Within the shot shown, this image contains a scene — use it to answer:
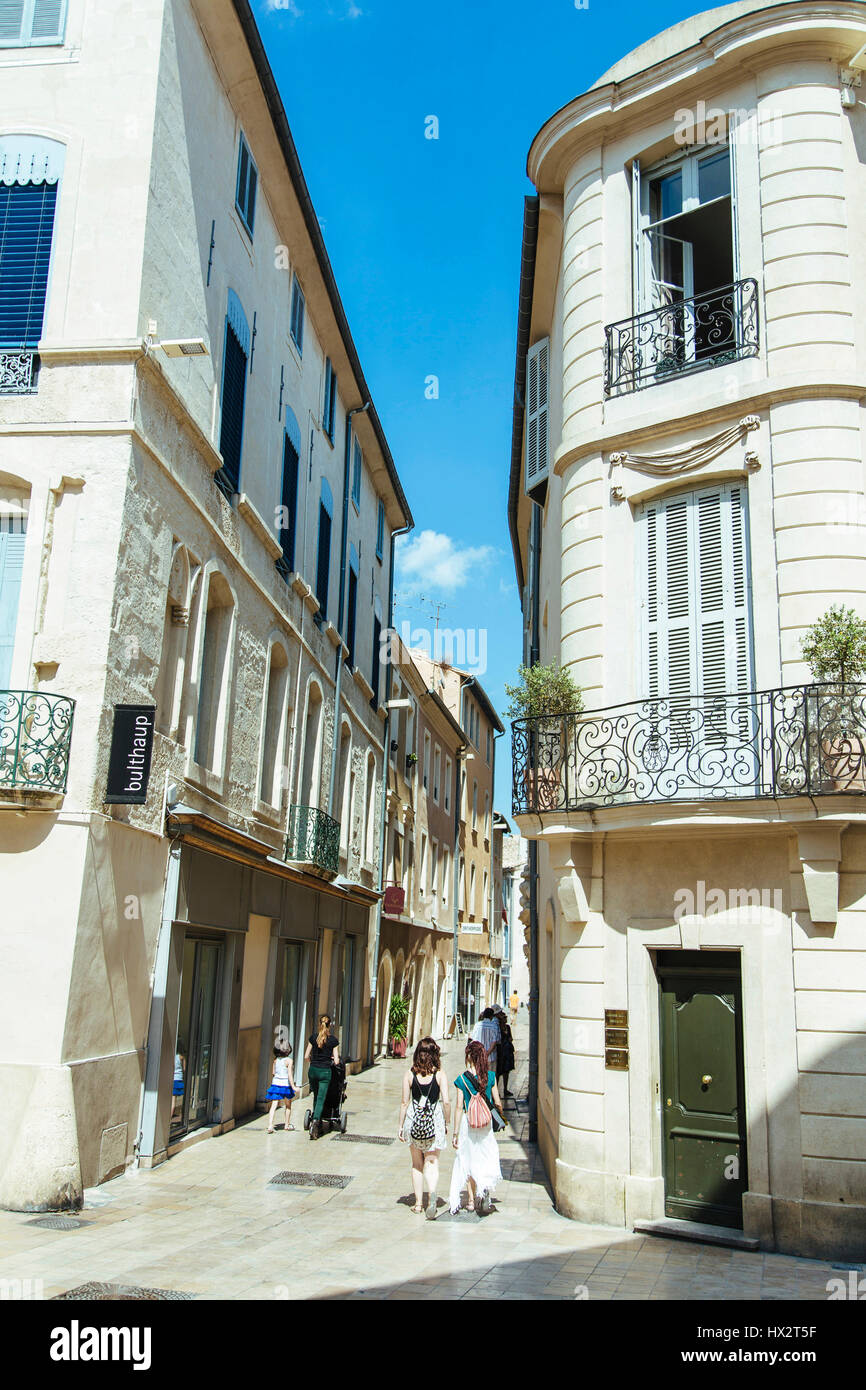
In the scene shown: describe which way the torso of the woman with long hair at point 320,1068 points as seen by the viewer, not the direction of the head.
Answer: away from the camera

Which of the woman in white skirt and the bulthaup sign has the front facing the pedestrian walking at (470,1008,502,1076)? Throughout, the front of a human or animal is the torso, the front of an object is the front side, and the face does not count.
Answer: the woman in white skirt

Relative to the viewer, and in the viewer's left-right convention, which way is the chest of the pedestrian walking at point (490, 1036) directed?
facing away from the viewer

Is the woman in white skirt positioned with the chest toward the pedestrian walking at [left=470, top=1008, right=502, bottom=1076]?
yes

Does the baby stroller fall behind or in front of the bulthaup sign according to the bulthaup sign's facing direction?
behind

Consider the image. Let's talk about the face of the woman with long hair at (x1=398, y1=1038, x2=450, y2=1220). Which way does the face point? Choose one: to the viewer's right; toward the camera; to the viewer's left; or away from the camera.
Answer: away from the camera

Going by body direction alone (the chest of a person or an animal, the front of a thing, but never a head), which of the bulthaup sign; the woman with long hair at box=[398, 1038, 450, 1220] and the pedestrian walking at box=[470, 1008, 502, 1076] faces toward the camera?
the bulthaup sign

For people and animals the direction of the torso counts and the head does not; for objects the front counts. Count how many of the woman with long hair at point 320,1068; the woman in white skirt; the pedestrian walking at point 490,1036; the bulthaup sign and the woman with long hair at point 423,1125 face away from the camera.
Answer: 4

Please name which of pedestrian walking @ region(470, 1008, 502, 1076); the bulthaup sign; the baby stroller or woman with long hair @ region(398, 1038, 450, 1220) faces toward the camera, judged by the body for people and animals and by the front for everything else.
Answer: the bulthaup sign

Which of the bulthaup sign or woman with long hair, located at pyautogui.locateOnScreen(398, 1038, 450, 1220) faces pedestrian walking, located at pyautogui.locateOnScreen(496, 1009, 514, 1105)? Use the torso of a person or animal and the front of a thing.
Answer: the woman with long hair

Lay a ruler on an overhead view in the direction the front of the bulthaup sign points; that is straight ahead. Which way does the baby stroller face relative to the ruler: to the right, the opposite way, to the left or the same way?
the opposite way

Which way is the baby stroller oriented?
away from the camera

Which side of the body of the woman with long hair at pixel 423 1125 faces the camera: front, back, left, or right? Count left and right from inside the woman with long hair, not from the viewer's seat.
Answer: back

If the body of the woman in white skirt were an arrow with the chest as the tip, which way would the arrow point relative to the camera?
away from the camera
